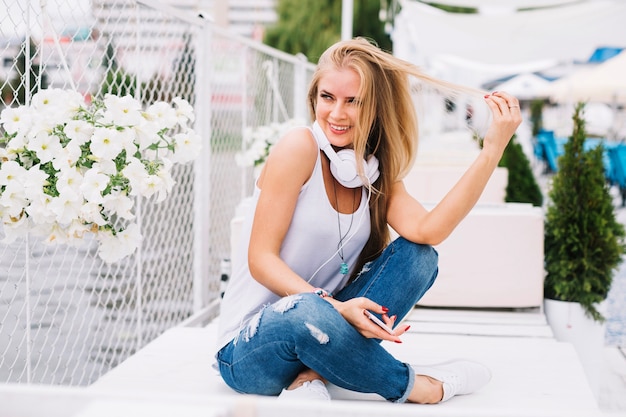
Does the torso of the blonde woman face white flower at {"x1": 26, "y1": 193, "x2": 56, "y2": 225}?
no

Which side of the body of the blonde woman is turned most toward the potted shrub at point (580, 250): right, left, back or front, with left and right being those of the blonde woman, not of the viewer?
left

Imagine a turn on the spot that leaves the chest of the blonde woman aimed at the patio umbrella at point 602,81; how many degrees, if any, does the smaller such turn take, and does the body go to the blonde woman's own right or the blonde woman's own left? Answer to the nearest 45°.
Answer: approximately 135° to the blonde woman's own left

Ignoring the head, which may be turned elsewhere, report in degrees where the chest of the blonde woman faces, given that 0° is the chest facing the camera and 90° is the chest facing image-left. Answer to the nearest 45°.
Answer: approximately 315°

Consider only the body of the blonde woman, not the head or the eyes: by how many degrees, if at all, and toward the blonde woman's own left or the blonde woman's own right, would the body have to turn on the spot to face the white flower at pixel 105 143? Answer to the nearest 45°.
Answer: approximately 90° to the blonde woman's own right

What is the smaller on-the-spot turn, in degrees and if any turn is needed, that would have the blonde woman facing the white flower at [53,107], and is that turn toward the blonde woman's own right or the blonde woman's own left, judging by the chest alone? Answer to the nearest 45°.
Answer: approximately 135° to the blonde woman's own right

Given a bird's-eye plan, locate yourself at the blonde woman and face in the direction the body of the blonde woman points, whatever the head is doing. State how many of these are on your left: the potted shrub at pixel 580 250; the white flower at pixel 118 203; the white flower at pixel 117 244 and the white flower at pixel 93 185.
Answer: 1

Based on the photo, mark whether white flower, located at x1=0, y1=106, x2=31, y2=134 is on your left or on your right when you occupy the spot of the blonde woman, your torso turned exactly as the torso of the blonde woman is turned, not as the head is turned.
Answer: on your right

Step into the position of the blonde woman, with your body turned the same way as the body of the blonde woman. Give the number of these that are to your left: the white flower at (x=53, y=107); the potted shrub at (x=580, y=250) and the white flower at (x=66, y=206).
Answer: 1

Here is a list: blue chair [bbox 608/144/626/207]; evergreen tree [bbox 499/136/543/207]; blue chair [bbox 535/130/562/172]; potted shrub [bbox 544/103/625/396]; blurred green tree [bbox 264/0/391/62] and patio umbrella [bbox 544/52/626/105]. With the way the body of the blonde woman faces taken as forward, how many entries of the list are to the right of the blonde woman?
0

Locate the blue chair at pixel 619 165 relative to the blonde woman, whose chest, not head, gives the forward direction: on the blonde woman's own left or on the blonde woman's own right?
on the blonde woman's own left

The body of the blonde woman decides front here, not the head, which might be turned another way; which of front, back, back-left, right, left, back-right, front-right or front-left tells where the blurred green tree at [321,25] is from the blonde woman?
back-left

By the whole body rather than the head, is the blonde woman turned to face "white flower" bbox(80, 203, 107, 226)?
no

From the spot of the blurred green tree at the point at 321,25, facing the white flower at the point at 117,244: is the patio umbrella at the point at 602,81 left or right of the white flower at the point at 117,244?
left

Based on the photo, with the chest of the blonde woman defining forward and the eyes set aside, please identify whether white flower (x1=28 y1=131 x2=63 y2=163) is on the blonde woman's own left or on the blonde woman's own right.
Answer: on the blonde woman's own right

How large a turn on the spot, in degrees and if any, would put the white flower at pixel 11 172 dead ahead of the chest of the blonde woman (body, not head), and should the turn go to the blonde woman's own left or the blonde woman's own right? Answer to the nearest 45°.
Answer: approximately 90° to the blonde woman's own right

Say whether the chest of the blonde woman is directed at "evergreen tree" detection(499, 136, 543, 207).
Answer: no
